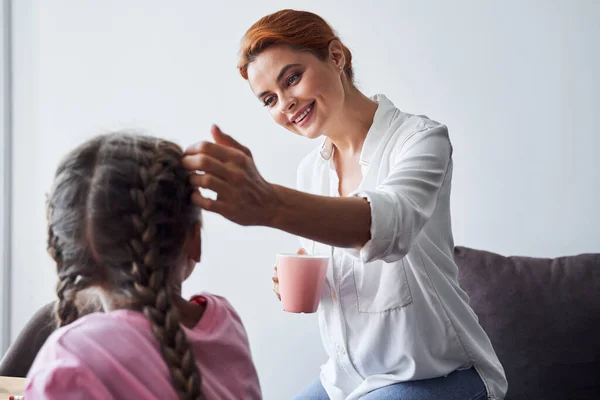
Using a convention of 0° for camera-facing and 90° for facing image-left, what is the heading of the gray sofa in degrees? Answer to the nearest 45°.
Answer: approximately 0°

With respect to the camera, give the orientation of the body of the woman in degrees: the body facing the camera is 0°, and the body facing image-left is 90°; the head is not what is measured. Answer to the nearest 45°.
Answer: approximately 45°

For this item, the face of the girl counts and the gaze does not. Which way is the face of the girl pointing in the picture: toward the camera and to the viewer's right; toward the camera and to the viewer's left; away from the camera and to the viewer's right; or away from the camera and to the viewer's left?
away from the camera and to the viewer's right

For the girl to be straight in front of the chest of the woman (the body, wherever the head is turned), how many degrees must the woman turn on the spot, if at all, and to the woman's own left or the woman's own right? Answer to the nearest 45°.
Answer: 0° — they already face them
